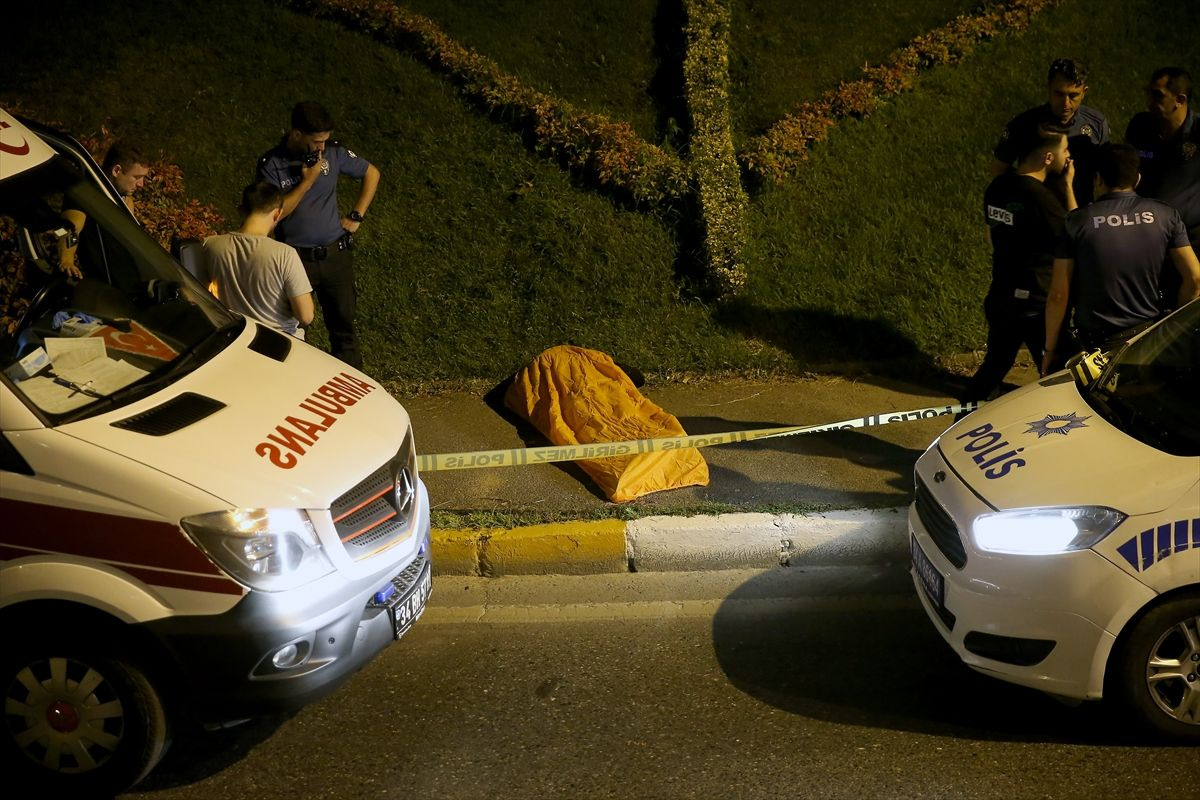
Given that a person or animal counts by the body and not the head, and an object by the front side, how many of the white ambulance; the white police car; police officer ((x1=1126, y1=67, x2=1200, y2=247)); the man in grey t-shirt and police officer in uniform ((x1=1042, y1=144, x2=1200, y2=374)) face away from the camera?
2

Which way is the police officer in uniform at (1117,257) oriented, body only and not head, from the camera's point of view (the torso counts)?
away from the camera

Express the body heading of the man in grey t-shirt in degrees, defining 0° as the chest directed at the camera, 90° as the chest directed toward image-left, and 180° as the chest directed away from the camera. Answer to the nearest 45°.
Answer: approximately 180°

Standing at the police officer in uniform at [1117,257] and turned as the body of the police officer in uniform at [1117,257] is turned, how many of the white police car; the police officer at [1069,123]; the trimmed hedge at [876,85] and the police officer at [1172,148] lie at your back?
1

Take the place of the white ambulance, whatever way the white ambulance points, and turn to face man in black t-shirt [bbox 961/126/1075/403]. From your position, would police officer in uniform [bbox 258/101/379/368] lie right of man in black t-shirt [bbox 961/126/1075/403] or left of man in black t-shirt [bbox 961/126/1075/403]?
left

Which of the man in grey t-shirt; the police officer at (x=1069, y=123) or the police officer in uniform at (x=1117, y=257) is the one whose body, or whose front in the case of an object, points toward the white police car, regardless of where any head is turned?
the police officer

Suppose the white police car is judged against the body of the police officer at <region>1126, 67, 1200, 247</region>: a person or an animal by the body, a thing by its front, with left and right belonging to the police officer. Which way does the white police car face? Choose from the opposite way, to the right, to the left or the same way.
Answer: the same way

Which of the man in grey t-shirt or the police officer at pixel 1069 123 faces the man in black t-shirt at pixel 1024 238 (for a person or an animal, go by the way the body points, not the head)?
the police officer at pixel 1069 123

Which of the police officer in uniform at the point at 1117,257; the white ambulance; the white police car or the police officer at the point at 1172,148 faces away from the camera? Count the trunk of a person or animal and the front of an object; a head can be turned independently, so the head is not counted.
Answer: the police officer in uniform

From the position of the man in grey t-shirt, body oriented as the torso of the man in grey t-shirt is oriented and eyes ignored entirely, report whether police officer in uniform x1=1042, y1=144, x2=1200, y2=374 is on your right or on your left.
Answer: on your right

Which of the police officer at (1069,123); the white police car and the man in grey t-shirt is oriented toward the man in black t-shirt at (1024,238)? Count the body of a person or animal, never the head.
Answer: the police officer at (1069,123)

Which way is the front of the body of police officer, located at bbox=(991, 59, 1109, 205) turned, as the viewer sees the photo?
toward the camera

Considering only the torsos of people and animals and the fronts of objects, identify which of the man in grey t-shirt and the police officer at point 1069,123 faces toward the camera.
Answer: the police officer

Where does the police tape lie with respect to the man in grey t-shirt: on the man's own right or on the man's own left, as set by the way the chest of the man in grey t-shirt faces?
on the man's own right

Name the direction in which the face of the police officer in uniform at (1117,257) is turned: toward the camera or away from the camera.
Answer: away from the camera

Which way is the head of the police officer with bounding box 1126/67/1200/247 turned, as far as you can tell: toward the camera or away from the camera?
toward the camera
